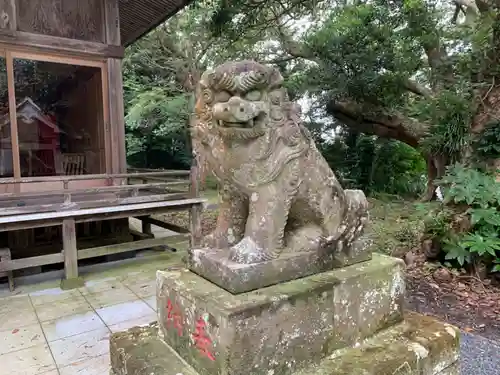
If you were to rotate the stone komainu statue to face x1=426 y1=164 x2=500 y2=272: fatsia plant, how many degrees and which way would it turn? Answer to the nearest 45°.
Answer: approximately 180°

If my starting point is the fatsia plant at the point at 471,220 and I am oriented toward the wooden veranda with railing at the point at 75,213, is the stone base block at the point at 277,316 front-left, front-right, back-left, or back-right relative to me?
front-left

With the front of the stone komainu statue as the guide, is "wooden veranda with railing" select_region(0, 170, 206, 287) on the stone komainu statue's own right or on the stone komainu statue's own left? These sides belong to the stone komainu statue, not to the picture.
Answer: on the stone komainu statue's own right

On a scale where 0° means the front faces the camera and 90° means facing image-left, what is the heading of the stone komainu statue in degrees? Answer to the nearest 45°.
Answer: approximately 45°

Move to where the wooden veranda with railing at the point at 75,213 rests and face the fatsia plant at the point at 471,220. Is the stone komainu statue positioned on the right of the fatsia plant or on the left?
right
